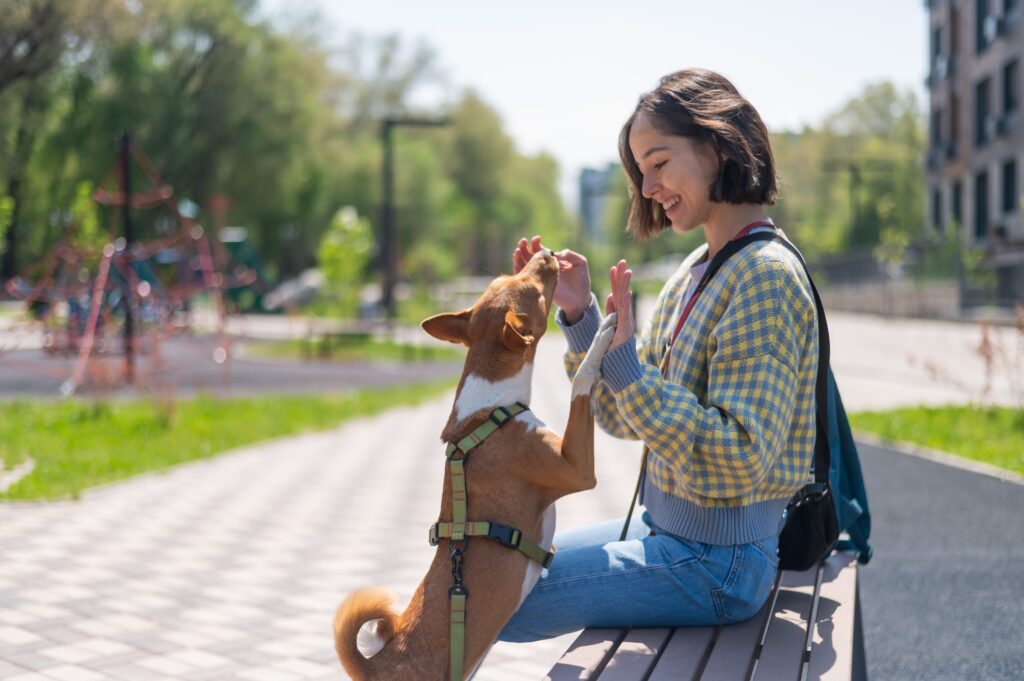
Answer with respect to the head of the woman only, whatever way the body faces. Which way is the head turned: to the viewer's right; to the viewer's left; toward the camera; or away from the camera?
to the viewer's left

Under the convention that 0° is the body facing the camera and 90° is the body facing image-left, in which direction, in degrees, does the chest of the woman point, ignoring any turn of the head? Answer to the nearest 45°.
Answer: approximately 90°

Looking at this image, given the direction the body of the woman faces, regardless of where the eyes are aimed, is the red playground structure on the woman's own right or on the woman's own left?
on the woman's own right

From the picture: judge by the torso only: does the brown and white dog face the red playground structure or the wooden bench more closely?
the wooden bench

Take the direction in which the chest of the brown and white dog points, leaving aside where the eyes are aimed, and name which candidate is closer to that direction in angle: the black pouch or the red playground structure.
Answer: the black pouch

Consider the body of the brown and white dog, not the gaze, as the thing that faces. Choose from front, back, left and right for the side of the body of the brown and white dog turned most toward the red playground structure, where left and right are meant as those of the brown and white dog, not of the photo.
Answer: left
